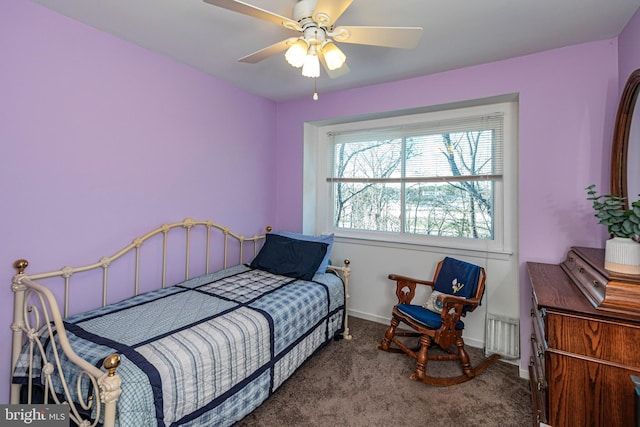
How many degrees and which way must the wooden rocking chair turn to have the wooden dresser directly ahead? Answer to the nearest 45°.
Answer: approximately 90° to its left

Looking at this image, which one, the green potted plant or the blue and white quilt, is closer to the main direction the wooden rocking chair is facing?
the blue and white quilt

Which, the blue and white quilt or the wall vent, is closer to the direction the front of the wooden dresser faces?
the blue and white quilt

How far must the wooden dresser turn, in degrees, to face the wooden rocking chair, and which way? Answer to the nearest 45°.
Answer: approximately 45° to its right

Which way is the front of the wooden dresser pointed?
to the viewer's left

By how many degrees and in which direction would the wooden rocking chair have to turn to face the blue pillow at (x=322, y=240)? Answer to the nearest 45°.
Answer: approximately 45° to its right
